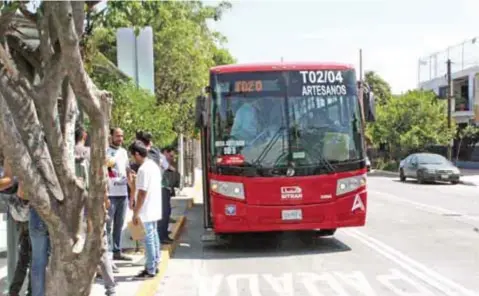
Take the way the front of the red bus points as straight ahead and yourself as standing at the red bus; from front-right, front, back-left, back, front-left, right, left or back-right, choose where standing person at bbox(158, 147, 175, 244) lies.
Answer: right

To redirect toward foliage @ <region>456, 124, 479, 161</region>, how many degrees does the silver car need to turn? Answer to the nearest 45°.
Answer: approximately 135° to its left

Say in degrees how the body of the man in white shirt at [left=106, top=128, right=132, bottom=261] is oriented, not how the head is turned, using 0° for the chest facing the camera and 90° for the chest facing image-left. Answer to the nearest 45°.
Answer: approximately 315°

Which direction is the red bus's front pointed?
toward the camera

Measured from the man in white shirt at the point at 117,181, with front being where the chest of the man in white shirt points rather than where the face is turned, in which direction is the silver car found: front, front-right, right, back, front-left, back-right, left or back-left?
left
